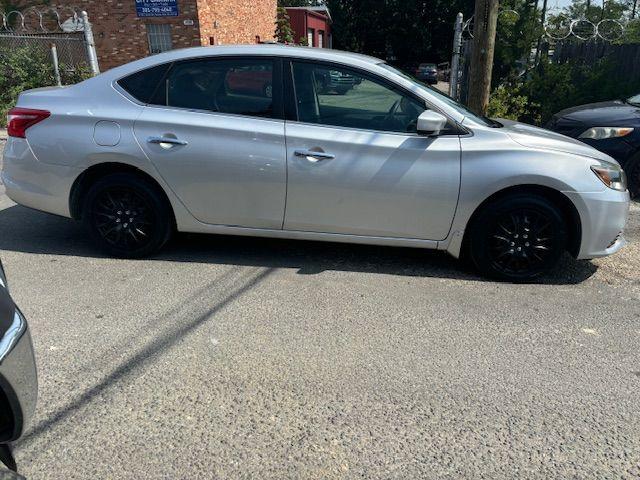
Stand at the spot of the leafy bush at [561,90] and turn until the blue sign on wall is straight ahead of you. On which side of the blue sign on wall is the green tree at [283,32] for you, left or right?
right

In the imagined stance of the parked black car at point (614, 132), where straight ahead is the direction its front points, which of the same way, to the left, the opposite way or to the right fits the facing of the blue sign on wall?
to the left

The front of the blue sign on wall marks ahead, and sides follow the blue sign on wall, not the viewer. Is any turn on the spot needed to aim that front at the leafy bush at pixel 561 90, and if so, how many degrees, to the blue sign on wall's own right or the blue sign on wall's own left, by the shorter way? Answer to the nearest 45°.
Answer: approximately 45° to the blue sign on wall's own left

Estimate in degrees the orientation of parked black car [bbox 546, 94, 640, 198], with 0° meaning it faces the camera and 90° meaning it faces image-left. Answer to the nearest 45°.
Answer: approximately 45°

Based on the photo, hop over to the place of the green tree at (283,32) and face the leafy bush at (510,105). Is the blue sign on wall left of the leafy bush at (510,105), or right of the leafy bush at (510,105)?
right

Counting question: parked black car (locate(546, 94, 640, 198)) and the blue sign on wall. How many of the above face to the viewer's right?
0

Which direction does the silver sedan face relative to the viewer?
to the viewer's right

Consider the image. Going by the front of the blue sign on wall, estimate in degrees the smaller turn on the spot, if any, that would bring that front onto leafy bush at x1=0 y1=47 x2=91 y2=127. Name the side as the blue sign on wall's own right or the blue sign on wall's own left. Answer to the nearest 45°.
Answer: approximately 45° to the blue sign on wall's own right

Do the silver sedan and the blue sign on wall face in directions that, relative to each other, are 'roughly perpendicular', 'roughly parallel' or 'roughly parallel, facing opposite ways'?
roughly perpendicular

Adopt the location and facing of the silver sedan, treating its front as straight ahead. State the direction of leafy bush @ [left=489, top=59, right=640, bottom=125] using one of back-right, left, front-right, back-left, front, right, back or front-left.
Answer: front-left

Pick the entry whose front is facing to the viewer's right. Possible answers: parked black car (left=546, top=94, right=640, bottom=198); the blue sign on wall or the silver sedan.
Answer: the silver sedan

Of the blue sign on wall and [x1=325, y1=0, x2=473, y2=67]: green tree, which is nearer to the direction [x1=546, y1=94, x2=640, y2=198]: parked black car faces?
the blue sign on wall

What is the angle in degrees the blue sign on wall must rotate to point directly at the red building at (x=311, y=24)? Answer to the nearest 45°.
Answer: approximately 135° to its left

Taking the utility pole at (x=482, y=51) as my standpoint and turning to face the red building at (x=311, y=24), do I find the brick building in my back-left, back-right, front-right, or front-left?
front-left

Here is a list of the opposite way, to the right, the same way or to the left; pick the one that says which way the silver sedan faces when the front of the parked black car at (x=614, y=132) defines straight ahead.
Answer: the opposite way

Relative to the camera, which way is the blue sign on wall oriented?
toward the camera
